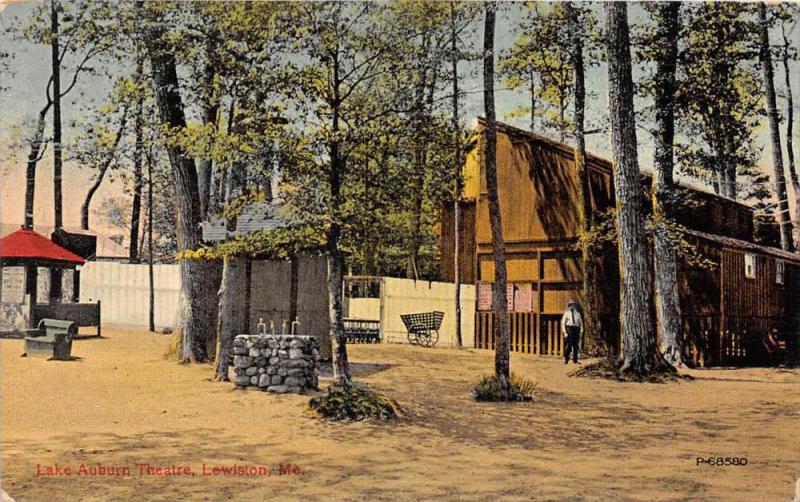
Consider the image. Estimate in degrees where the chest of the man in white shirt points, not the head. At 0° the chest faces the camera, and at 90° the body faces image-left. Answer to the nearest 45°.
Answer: approximately 0°

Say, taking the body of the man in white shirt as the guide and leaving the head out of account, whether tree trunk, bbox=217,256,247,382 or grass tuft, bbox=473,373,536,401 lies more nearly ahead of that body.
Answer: the grass tuft

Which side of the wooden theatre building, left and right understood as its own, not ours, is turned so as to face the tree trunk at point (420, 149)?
right

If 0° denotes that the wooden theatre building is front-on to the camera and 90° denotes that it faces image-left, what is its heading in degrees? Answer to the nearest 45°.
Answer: approximately 45°

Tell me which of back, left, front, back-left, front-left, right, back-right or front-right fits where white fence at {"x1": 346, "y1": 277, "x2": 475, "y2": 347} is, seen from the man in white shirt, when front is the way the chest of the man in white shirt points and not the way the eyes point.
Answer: right

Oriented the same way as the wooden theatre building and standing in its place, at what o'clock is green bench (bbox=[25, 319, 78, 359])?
The green bench is roughly at 12 o'clock from the wooden theatre building.

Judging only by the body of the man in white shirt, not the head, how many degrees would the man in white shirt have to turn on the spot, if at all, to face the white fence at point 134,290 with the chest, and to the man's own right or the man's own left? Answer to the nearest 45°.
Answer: approximately 90° to the man's own right

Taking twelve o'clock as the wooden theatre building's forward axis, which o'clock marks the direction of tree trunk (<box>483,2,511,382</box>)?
The tree trunk is roughly at 11 o'clock from the wooden theatre building.

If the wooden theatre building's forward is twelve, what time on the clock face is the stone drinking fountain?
The stone drinking fountain is roughly at 12 o'clock from the wooden theatre building.
